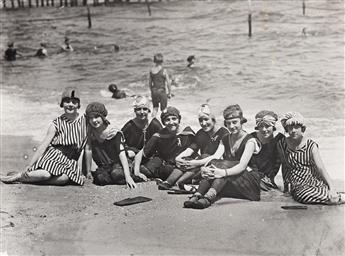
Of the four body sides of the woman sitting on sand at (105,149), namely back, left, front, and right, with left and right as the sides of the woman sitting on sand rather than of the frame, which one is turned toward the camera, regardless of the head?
front

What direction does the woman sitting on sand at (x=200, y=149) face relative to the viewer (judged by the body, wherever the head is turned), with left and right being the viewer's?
facing the viewer and to the left of the viewer

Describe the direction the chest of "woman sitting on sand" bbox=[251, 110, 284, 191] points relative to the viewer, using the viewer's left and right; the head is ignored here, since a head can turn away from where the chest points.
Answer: facing the viewer

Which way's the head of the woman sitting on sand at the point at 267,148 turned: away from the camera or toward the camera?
toward the camera

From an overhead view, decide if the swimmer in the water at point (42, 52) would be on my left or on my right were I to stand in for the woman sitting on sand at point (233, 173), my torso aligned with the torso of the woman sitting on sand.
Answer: on my right

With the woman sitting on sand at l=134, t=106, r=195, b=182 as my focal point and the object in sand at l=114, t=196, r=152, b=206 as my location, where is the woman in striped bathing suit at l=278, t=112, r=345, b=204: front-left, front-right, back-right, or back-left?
front-right

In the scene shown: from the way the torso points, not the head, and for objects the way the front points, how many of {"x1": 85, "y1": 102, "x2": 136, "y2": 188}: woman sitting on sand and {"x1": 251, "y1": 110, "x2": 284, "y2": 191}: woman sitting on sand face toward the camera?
2
